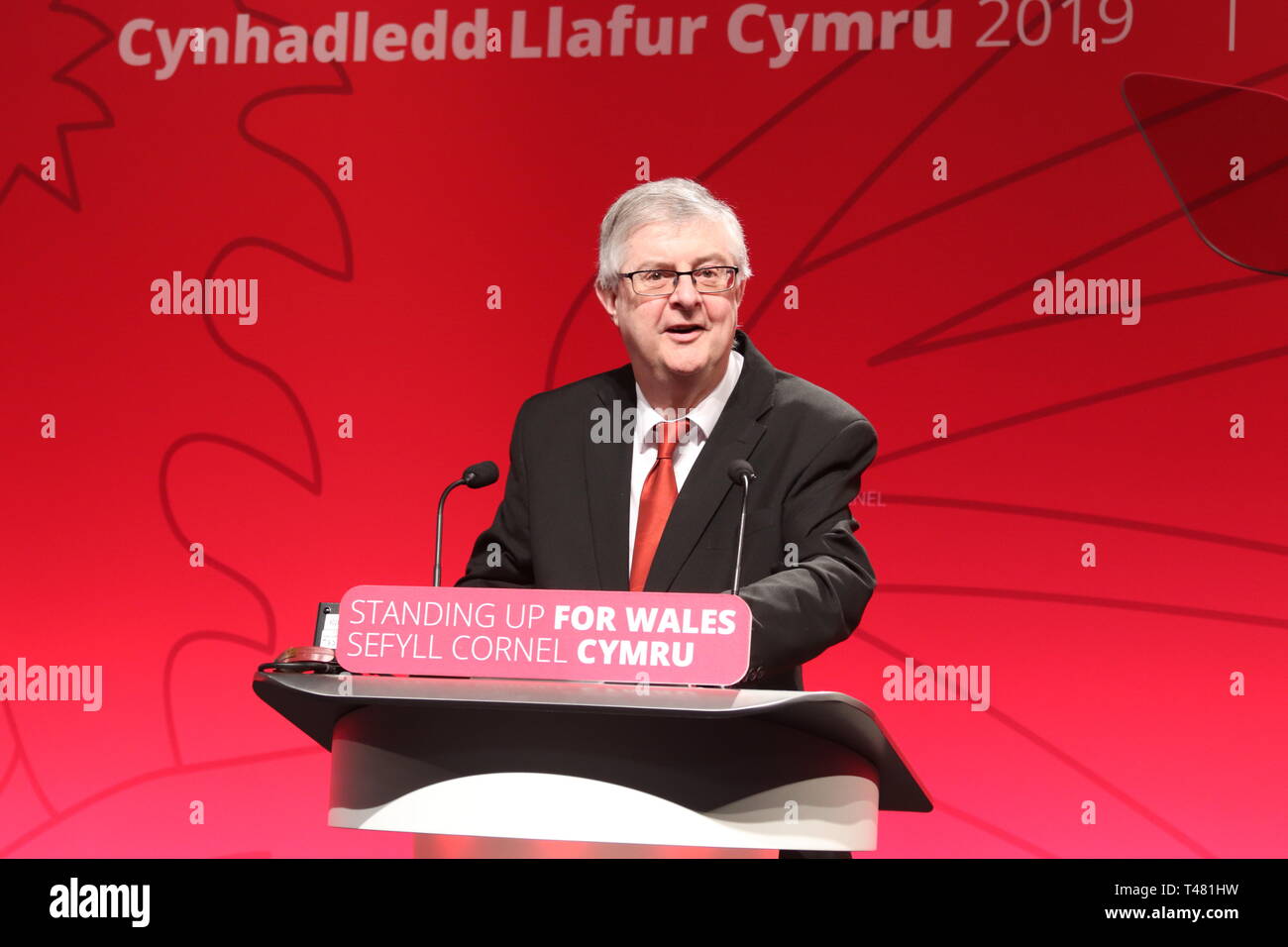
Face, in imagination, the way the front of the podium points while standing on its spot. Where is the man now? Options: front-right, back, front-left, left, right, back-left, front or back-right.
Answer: back

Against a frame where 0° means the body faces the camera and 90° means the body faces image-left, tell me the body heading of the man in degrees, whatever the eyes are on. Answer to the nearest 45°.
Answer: approximately 0°

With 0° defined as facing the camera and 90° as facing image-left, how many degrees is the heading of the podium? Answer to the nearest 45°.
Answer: approximately 0°

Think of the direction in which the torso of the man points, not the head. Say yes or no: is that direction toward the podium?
yes

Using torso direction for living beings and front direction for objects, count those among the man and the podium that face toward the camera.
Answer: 2
